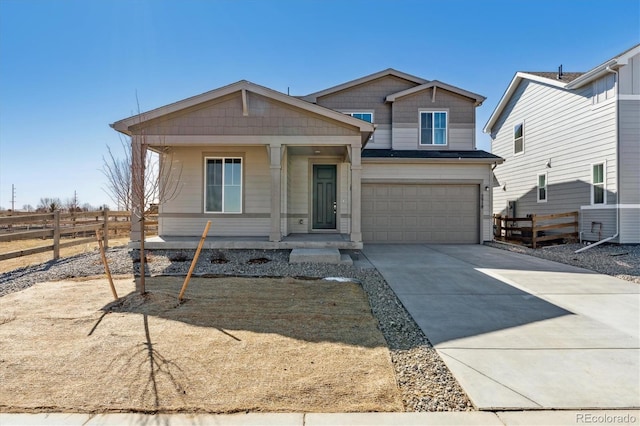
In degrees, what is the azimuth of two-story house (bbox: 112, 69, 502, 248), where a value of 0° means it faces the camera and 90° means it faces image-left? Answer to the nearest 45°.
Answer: approximately 0°

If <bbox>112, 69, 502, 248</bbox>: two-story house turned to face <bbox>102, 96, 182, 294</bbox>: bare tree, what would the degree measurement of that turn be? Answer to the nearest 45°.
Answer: approximately 45° to its right

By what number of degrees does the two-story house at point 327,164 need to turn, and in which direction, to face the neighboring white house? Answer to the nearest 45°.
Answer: approximately 90° to its left

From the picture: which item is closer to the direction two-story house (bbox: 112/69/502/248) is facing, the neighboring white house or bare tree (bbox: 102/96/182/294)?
the bare tree
